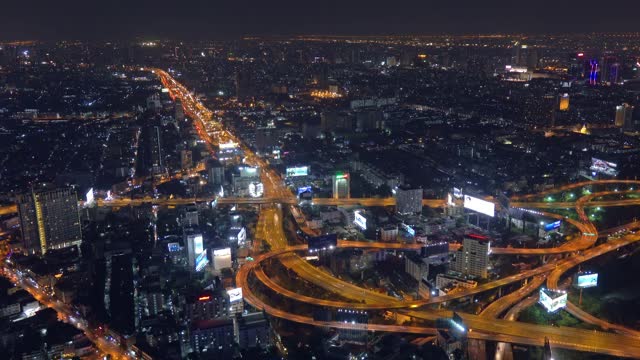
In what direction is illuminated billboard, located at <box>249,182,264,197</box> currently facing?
toward the camera

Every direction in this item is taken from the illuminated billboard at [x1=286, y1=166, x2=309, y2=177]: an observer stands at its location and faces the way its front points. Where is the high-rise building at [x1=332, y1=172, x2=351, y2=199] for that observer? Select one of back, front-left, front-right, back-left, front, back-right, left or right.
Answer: front-left

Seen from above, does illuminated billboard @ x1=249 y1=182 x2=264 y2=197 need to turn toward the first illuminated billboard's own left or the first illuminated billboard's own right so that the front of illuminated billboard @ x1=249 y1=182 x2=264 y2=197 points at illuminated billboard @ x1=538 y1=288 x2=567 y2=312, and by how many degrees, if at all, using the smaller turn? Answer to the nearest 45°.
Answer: approximately 45° to the first illuminated billboard's own left

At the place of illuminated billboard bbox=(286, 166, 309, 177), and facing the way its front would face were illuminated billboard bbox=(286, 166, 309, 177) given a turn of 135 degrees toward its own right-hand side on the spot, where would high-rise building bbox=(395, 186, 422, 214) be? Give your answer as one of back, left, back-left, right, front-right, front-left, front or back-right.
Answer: back

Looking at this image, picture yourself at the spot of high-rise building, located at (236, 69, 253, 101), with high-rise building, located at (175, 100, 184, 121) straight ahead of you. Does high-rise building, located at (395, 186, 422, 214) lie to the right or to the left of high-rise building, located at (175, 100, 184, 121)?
left

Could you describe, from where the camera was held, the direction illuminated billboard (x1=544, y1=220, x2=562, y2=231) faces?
facing the viewer and to the right of the viewer

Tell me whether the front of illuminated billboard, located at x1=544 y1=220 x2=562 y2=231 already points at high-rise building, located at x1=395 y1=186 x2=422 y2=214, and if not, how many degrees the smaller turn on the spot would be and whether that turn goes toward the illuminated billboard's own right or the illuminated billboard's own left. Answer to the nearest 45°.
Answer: approximately 135° to the illuminated billboard's own right

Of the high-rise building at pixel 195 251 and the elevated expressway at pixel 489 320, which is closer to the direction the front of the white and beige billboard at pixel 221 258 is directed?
the elevated expressway

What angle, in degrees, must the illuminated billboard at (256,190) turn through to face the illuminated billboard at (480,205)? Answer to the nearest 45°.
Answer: approximately 45° to its left

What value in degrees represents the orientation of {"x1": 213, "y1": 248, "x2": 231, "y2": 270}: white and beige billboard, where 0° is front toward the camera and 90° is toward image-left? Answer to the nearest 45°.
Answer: approximately 315°

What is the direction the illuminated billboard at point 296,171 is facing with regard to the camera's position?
facing the viewer

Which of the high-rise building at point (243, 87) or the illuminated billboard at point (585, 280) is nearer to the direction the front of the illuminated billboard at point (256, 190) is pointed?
the illuminated billboard
